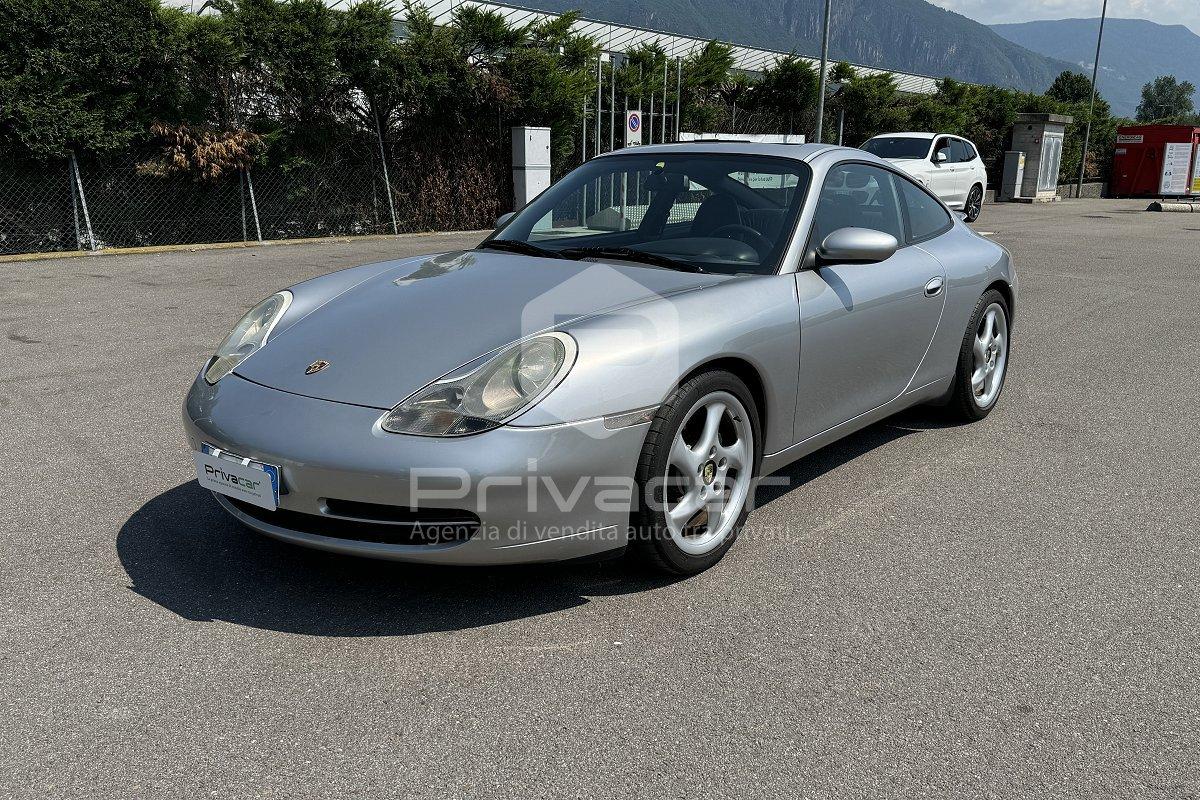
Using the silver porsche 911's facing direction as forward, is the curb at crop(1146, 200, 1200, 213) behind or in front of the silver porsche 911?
behind

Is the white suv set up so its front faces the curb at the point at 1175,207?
no

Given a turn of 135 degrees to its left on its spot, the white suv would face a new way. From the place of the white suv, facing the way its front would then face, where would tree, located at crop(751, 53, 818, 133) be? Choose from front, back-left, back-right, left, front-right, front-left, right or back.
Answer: back-left

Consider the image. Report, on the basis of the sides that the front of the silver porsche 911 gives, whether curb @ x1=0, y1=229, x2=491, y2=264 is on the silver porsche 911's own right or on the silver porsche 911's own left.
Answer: on the silver porsche 911's own right

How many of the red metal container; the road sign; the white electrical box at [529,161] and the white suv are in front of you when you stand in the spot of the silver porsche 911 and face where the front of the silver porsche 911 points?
0

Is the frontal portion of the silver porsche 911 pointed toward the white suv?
no

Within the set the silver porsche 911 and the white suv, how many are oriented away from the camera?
0

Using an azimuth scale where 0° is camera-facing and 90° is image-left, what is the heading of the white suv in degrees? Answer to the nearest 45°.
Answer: approximately 45°

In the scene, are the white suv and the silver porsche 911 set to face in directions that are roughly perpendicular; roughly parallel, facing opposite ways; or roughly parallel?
roughly parallel

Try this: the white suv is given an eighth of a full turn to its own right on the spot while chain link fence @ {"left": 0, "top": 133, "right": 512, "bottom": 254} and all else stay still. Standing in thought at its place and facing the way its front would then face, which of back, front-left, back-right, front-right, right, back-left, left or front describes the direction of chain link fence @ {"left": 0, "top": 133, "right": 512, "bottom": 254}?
front-left

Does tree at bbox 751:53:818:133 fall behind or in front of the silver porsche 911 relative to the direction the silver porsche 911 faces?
behind

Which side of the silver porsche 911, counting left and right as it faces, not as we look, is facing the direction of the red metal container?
back

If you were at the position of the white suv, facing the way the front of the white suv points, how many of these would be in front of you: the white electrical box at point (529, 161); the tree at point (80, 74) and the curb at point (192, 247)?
3

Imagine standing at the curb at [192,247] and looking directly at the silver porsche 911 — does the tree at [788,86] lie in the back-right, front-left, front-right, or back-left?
back-left

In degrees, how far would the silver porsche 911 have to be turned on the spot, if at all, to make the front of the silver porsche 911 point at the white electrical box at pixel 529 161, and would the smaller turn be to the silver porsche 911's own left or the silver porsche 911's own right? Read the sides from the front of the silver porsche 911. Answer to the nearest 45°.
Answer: approximately 135° to the silver porsche 911's own right

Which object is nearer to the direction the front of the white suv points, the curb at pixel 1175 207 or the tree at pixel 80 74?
the tree
